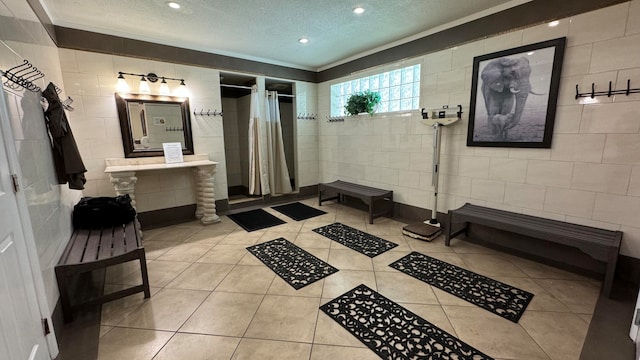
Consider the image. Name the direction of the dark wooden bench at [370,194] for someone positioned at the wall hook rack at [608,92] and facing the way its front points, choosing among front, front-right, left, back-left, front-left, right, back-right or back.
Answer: right

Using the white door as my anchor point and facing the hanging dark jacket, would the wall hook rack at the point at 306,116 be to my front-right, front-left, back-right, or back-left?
front-right

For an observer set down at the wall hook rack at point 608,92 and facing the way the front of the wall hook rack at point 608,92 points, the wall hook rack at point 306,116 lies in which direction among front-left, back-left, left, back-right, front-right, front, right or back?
right

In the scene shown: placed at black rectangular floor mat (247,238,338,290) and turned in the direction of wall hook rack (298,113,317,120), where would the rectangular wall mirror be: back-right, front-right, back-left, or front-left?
front-left

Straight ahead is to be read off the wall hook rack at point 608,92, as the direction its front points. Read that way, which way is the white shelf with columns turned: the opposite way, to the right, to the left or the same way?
to the left

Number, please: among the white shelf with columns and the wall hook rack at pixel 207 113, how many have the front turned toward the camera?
2

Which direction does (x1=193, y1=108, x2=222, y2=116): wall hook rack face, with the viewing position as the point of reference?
facing the viewer

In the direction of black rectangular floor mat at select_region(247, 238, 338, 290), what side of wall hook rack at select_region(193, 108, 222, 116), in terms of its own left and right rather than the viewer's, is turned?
front

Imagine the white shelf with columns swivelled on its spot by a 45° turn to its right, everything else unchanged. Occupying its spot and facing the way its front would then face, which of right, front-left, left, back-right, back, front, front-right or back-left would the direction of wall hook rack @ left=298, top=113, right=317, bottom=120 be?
back-left

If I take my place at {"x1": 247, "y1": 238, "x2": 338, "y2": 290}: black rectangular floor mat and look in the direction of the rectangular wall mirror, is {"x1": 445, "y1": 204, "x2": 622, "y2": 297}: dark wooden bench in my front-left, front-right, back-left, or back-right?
back-right

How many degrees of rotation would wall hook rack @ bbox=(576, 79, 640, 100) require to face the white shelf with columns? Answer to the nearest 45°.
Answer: approximately 45° to its right

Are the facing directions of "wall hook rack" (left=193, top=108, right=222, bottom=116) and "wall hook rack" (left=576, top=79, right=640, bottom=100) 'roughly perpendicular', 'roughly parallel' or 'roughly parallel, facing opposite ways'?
roughly perpendicular

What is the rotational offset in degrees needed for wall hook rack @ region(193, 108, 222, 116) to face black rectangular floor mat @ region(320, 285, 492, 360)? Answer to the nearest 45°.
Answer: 0° — it already faces it

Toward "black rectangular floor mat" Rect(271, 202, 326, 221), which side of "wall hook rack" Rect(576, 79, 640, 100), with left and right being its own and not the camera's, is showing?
right

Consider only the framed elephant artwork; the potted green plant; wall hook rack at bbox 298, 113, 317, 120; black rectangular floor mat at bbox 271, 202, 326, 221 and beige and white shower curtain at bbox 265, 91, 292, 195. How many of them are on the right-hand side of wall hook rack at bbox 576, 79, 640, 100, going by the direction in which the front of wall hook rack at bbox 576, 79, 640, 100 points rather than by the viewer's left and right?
5
